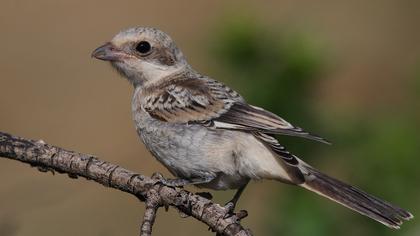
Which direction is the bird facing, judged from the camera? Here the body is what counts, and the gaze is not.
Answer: to the viewer's left
